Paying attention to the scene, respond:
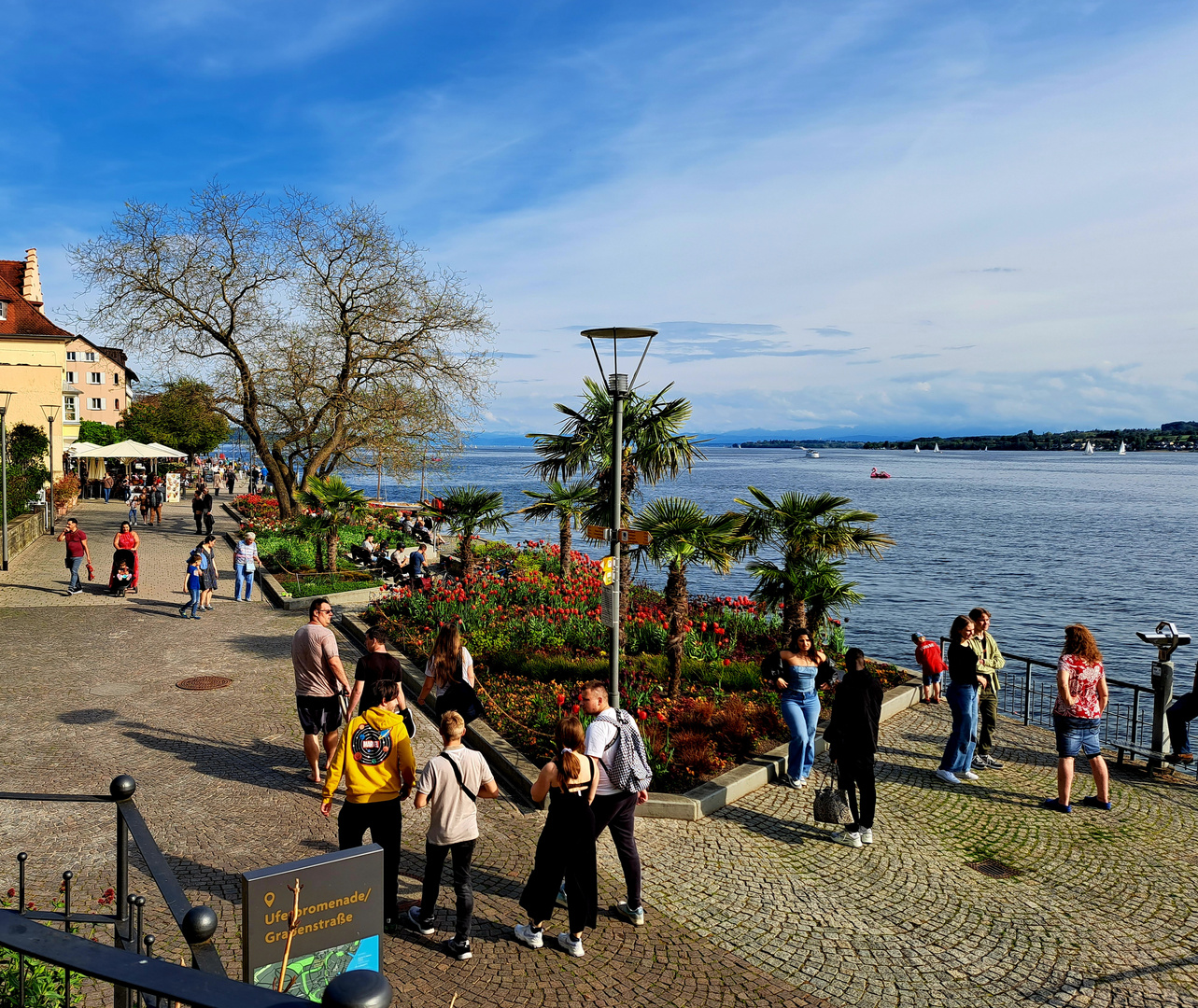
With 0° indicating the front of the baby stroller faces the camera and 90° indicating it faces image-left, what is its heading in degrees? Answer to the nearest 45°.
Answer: approximately 0°

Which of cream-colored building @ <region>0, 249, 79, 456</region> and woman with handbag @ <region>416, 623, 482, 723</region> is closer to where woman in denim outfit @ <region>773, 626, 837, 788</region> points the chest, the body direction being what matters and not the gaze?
the woman with handbag

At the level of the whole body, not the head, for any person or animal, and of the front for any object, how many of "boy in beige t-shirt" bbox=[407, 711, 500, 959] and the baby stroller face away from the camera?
1

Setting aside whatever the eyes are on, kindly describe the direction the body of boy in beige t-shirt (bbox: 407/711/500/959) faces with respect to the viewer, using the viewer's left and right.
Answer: facing away from the viewer
